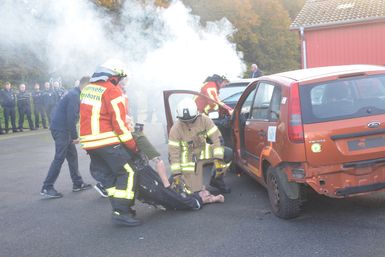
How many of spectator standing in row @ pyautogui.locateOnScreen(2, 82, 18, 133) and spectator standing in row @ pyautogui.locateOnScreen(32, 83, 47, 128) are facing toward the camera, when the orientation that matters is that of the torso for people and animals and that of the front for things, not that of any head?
2

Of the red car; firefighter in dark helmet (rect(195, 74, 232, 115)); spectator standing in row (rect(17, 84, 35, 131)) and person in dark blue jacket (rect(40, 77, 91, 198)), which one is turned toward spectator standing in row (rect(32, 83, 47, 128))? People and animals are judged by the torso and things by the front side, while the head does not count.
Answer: the red car

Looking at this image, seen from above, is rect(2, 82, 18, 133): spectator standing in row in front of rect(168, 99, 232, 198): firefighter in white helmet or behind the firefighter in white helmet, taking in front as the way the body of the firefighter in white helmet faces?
behind

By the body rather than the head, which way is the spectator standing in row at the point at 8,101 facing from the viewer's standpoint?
toward the camera

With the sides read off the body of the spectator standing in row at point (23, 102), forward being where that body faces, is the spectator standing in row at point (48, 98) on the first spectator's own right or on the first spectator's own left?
on the first spectator's own left

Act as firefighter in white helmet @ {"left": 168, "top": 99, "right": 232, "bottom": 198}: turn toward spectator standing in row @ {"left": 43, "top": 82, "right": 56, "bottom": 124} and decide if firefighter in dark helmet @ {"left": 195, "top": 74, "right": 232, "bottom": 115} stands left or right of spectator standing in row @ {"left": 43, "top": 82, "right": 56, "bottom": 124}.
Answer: right

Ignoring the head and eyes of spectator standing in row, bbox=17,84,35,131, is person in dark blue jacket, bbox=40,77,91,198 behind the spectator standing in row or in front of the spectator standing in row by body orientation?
in front

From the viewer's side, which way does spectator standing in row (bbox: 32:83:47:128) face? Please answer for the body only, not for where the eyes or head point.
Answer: toward the camera

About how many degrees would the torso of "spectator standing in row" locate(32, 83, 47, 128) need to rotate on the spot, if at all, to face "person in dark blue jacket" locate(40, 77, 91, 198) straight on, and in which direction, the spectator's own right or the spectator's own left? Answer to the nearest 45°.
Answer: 0° — they already face them

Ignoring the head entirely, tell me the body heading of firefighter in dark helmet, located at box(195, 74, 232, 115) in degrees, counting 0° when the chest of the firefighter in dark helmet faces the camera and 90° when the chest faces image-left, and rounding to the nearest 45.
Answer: approximately 270°

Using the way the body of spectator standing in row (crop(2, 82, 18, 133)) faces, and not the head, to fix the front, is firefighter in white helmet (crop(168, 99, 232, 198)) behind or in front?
in front

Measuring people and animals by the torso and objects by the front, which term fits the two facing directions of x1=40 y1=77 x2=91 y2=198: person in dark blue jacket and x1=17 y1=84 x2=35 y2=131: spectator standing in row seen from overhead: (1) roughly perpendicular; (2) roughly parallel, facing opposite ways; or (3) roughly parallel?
roughly perpendicular
